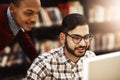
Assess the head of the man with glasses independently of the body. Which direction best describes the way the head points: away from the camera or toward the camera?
toward the camera

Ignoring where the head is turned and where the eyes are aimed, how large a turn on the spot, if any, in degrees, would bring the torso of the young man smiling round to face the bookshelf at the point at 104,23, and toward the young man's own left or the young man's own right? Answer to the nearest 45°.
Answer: approximately 90° to the young man's own left

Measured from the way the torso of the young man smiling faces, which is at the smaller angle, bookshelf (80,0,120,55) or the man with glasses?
the man with glasses

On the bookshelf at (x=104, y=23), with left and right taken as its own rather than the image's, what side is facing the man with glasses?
front

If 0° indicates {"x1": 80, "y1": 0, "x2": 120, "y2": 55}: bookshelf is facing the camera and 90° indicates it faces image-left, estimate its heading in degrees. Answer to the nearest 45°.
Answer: approximately 0°

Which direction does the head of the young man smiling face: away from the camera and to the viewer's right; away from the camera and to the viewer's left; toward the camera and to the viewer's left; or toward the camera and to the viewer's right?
toward the camera and to the viewer's right

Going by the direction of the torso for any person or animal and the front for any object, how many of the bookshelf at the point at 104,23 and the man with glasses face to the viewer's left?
0

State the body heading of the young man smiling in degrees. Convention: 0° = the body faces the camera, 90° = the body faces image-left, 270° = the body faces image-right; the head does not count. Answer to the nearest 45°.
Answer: approximately 315°

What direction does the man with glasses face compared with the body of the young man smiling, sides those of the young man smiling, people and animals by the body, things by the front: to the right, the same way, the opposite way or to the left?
the same way
